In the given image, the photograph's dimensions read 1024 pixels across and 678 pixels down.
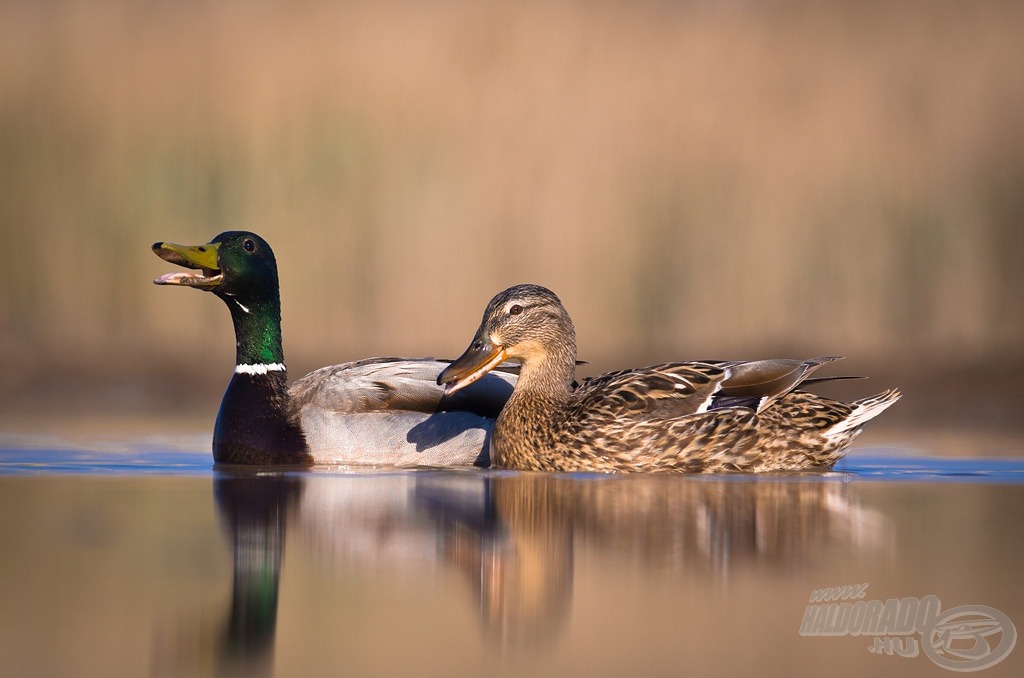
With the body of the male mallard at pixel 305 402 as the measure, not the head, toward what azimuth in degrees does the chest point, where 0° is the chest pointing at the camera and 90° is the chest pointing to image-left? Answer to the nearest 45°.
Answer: approximately 90°

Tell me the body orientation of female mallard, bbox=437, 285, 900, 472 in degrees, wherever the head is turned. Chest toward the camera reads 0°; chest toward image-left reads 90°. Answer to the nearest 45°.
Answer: approximately 90°

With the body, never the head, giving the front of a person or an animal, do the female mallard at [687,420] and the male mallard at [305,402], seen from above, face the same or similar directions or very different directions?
same or similar directions

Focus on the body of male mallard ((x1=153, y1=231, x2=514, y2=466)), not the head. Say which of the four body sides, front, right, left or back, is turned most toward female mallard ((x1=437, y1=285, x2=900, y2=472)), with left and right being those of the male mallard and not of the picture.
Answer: back

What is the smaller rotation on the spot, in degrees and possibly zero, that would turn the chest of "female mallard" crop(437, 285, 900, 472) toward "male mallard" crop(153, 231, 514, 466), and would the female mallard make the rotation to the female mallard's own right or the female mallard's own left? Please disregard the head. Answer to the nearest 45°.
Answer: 0° — it already faces it
